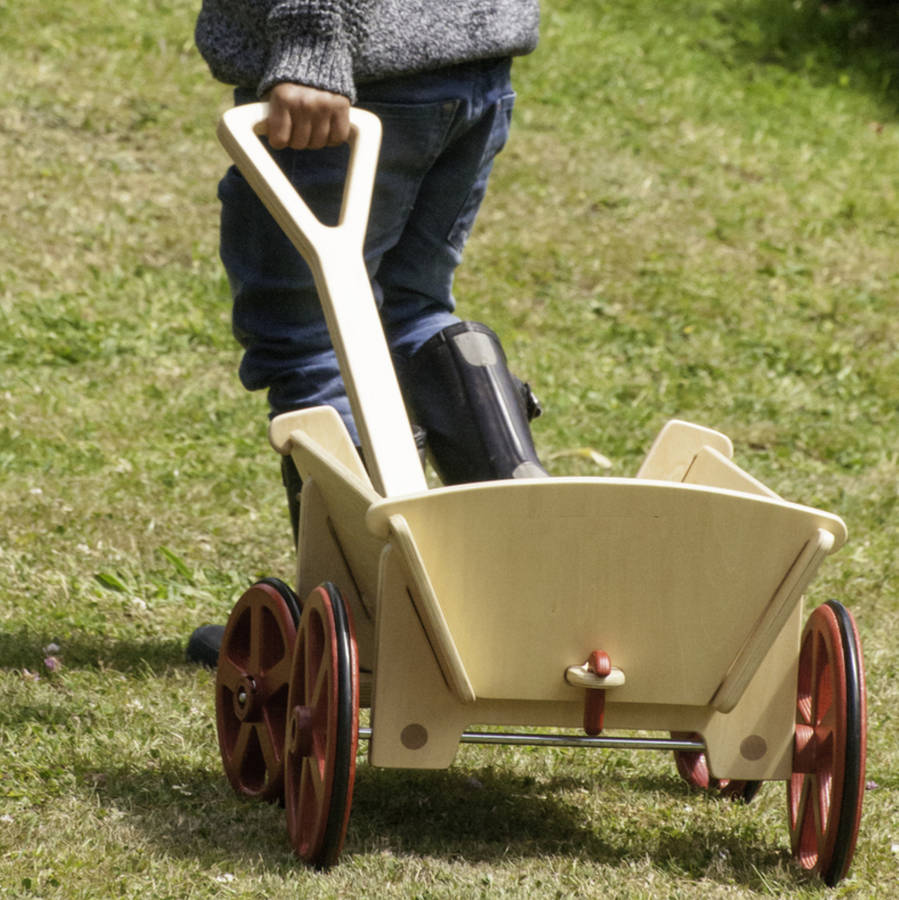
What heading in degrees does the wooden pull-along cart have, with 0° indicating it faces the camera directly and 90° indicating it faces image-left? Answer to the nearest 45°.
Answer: approximately 180°
